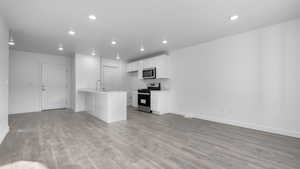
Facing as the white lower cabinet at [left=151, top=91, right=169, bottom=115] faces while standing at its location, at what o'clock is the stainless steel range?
The stainless steel range is roughly at 3 o'clock from the white lower cabinet.

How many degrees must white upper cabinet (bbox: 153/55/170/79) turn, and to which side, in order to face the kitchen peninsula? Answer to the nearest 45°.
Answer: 0° — it already faces it

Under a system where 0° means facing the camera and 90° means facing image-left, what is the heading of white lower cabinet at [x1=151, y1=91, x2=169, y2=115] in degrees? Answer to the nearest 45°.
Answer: approximately 45°

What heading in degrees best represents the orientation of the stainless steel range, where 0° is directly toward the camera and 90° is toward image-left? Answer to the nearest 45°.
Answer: approximately 45°

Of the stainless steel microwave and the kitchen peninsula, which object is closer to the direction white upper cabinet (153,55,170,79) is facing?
the kitchen peninsula

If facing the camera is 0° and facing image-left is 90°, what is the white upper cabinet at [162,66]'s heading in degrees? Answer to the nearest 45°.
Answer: approximately 45°
